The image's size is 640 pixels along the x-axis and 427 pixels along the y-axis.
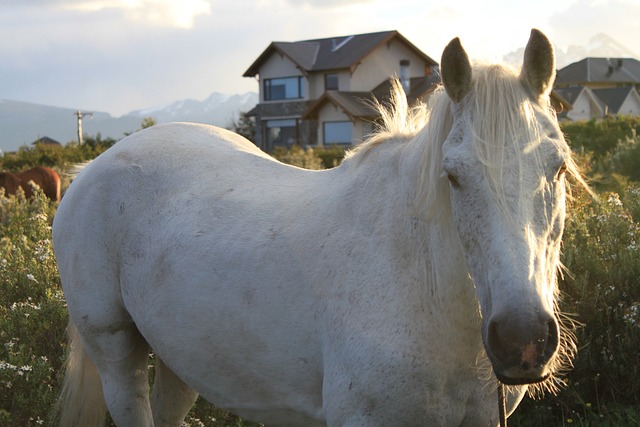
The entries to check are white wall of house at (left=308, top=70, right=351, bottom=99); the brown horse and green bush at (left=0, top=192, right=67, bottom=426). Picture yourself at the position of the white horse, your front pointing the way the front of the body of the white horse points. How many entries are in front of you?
0

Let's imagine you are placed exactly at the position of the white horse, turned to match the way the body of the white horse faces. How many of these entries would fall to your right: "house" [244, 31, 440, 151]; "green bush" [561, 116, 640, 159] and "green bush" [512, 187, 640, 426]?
0

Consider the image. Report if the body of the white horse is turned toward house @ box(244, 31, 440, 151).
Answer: no

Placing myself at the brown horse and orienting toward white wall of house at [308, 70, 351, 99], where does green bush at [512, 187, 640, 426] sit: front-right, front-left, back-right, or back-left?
back-right

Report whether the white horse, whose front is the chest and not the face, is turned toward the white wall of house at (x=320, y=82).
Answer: no

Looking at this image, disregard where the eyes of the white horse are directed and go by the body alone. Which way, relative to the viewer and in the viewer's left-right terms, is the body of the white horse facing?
facing the viewer and to the right of the viewer

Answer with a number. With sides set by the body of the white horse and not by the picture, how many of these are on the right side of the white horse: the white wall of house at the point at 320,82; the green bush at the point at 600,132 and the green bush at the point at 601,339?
0

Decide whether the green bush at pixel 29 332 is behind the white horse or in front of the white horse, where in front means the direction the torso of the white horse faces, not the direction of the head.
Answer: behind

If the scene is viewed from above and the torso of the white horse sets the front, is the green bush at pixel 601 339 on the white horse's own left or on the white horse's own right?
on the white horse's own left

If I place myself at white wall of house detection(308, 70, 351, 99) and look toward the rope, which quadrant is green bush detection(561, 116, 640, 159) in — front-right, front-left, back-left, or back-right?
front-left

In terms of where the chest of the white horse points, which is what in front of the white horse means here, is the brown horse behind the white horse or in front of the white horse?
behind

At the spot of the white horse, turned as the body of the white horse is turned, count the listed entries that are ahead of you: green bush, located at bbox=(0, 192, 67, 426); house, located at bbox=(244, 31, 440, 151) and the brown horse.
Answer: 0

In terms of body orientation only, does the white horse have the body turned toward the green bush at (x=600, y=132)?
no
